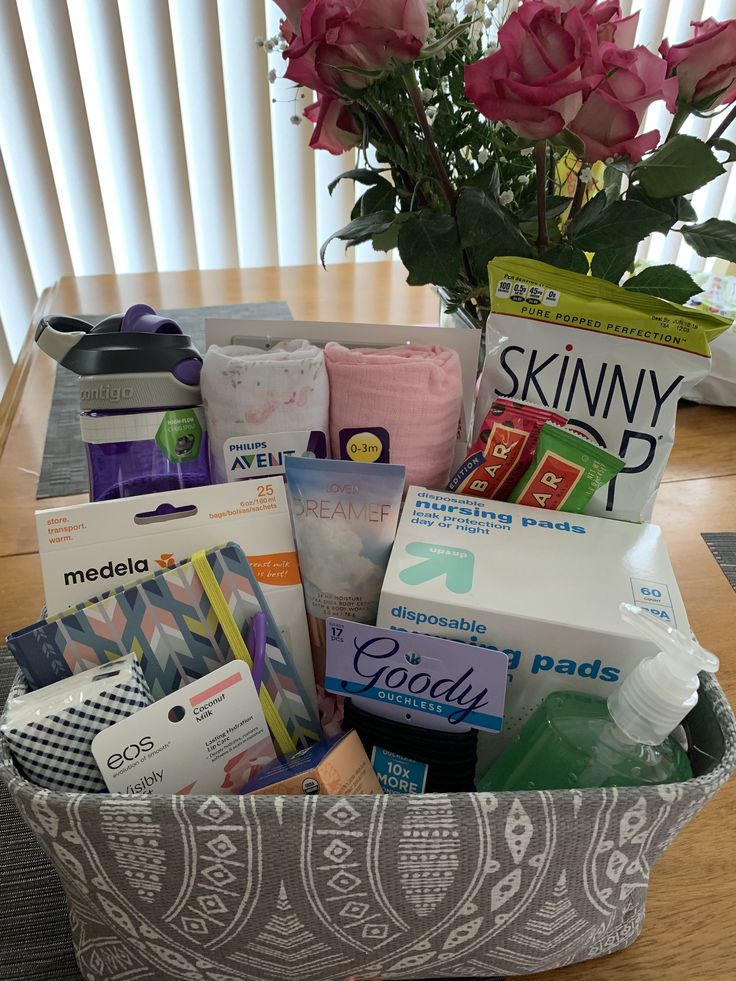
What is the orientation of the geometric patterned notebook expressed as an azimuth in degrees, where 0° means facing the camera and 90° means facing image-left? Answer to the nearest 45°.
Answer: approximately 0°

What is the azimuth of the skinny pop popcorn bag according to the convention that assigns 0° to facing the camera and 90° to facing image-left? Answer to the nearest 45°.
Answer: approximately 0°
